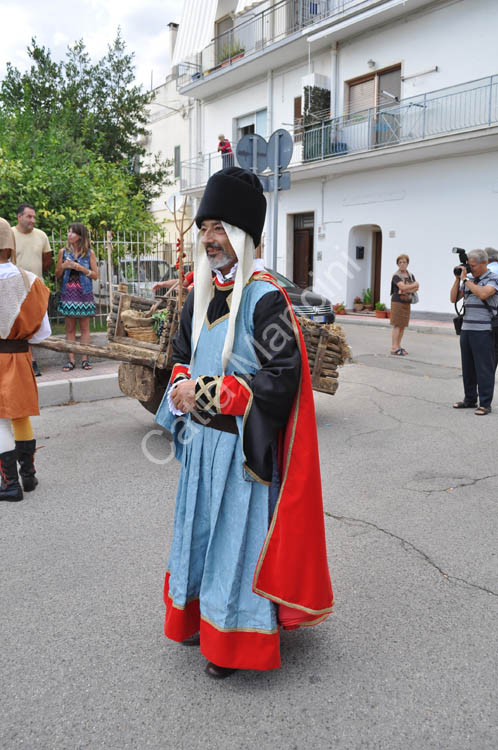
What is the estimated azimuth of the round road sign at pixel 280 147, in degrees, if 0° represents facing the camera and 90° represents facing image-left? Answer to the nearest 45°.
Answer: approximately 225°

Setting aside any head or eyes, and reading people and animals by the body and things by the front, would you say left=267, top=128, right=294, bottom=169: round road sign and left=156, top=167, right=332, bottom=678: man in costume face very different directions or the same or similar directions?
very different directions

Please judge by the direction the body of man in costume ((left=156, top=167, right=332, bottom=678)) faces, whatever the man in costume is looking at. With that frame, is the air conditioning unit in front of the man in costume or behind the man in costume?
behind

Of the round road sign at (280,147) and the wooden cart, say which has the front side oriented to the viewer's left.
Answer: the wooden cart

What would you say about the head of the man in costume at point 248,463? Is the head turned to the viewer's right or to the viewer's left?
to the viewer's left

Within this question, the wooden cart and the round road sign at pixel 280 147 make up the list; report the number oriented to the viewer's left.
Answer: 1

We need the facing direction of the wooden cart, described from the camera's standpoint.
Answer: facing to the left of the viewer

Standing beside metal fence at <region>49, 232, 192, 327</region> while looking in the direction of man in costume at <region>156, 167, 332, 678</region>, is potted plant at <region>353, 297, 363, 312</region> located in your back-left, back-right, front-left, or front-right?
back-left

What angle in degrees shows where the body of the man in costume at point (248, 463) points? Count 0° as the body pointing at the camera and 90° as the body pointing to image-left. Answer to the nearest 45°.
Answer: approximately 45°

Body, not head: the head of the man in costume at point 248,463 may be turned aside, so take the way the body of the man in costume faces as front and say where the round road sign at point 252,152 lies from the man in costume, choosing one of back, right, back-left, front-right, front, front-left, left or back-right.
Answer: back-right

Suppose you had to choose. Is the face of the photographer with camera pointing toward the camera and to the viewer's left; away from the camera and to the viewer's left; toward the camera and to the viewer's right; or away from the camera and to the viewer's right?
toward the camera and to the viewer's left
